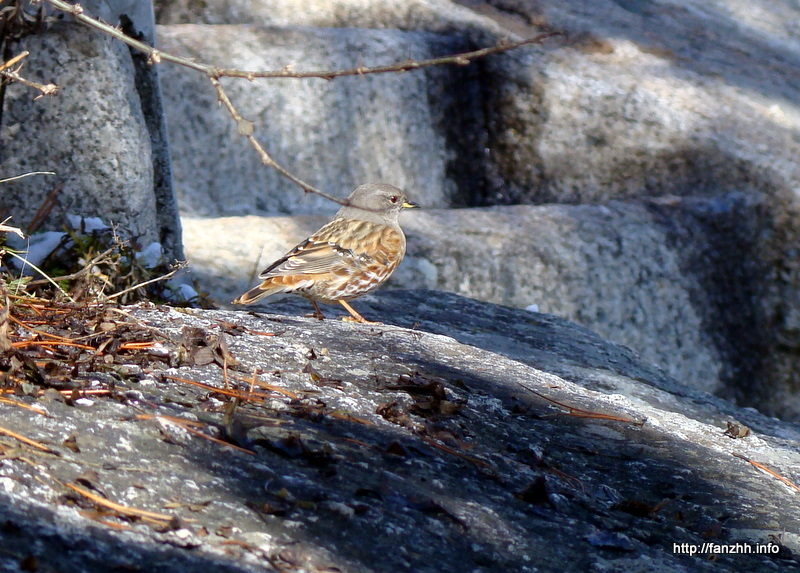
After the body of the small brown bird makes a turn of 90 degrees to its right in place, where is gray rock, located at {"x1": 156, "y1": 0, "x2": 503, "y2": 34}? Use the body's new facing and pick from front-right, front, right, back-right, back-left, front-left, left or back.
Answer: back

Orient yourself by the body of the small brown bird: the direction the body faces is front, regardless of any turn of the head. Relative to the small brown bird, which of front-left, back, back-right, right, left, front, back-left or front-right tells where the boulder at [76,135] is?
back

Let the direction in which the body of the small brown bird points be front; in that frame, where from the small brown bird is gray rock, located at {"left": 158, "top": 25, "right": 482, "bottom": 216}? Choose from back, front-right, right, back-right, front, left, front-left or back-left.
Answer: left

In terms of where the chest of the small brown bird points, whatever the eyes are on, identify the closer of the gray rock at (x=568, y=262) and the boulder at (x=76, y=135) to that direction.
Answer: the gray rock

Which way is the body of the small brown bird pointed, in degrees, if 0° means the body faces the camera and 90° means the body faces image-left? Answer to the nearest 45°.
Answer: approximately 270°
